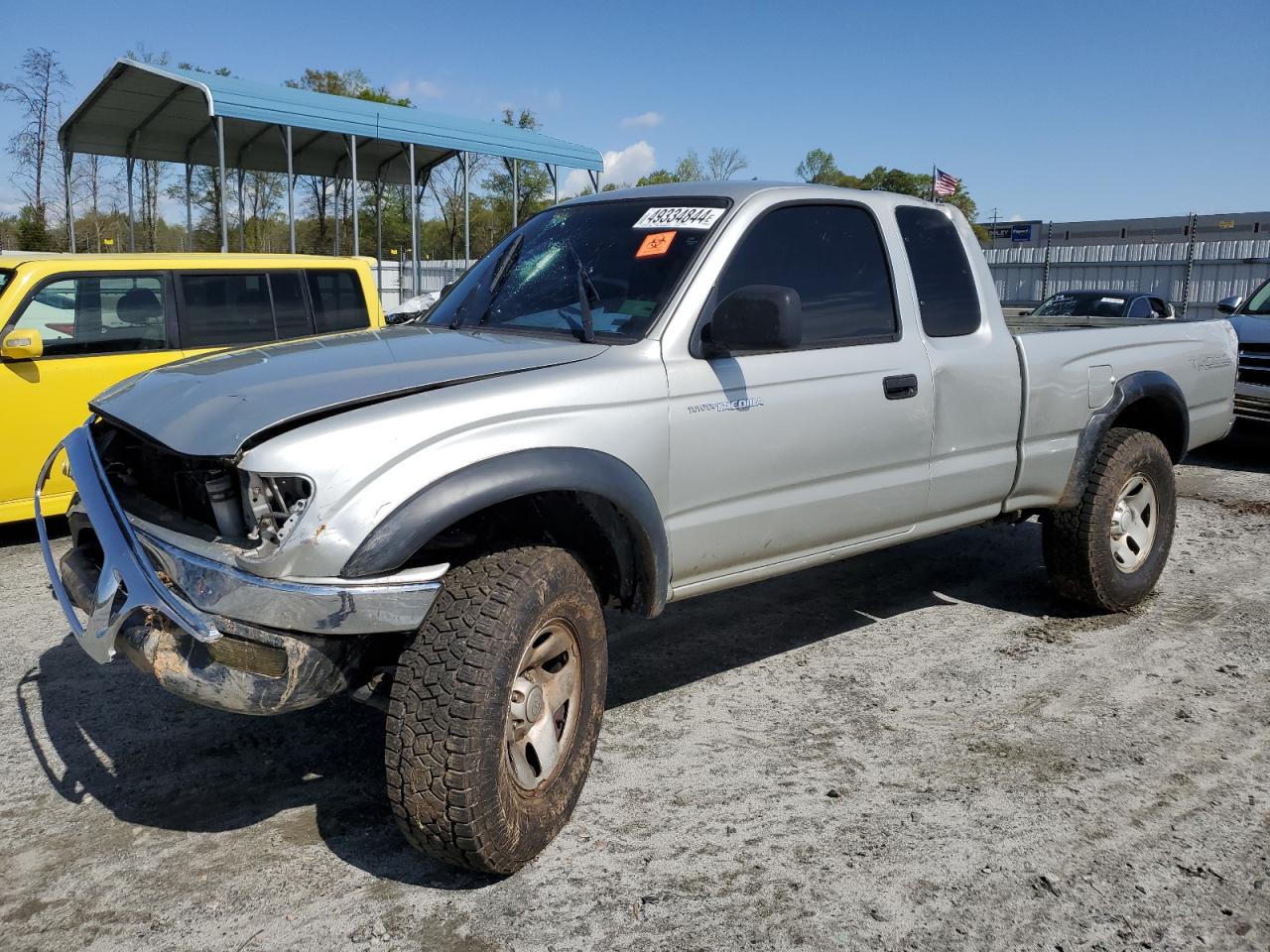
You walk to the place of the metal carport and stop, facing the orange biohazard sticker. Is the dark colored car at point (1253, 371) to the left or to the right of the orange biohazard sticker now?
left

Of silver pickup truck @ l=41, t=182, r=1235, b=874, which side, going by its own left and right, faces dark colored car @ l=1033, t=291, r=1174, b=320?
back

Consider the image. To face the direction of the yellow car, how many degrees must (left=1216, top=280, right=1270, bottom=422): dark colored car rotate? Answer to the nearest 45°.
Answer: approximately 45° to its right

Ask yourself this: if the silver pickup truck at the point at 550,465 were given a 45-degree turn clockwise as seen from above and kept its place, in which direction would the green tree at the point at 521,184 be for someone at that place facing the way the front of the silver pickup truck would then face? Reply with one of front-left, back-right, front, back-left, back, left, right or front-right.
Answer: right

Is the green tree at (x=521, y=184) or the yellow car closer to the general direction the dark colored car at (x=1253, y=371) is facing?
the yellow car

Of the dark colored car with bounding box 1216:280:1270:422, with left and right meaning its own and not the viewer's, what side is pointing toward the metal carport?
right

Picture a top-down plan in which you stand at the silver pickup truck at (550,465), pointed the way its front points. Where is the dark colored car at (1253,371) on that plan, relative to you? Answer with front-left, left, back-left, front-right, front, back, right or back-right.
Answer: back

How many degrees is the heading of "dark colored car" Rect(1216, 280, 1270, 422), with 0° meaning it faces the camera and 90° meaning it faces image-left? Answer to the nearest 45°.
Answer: approximately 0°

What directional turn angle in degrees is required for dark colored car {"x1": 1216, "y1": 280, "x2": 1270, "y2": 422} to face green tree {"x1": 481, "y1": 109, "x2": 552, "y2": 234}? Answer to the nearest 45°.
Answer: approximately 135° to its right

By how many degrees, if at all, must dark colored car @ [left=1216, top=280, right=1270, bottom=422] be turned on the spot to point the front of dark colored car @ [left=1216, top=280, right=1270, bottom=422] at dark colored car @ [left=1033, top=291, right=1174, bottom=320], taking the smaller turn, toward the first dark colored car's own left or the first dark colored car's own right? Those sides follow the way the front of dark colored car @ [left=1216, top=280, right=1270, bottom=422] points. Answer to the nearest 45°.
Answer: approximately 180°

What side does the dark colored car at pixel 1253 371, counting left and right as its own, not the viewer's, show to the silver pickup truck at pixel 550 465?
front

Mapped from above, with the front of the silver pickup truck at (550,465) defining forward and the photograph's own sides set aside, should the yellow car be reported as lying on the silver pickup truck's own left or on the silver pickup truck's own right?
on the silver pickup truck's own right

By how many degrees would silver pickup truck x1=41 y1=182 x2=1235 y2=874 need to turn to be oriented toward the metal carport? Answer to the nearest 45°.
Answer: approximately 135° to its right

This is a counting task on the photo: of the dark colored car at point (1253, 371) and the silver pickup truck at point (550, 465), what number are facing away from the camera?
0

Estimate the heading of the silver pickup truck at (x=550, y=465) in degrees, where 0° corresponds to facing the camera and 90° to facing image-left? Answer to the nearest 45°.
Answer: approximately 45°
